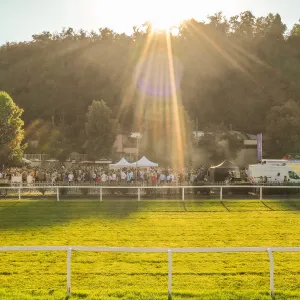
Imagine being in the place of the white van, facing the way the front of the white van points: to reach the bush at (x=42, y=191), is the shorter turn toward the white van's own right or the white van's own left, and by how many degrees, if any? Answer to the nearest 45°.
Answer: approximately 135° to the white van's own right

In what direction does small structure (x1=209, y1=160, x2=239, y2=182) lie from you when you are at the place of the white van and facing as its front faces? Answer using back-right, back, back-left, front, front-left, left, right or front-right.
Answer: back

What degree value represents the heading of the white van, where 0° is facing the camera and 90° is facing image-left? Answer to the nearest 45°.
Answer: approximately 270°

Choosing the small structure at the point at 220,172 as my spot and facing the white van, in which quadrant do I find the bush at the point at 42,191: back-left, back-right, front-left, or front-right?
back-right

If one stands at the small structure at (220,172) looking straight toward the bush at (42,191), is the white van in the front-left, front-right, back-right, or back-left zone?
back-left
